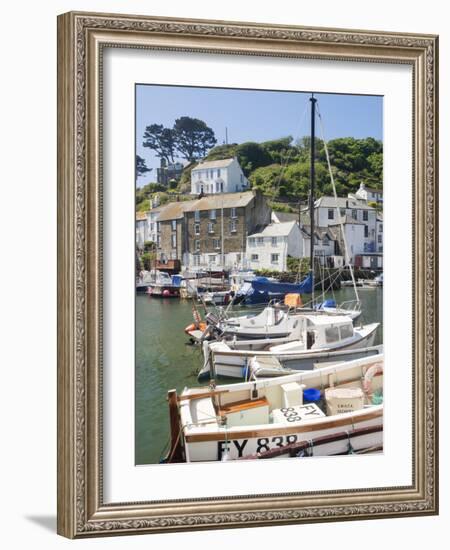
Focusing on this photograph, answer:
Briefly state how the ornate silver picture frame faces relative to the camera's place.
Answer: facing the viewer and to the right of the viewer
